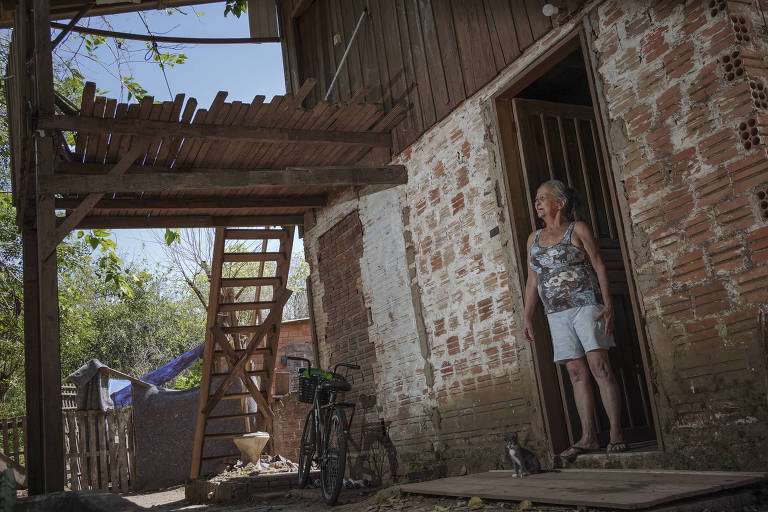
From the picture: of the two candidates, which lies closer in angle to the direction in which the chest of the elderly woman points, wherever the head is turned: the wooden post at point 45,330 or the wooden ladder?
the wooden post

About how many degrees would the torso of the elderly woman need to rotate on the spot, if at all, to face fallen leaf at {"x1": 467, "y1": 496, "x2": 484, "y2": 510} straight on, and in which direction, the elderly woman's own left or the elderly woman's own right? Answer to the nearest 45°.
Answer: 0° — they already face it

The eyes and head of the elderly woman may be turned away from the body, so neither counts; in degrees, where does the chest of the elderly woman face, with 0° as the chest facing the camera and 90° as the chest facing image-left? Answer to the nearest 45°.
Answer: approximately 45°

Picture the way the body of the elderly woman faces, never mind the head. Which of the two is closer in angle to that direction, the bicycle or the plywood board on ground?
the plywood board on ground

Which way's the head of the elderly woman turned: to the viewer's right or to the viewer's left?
to the viewer's left

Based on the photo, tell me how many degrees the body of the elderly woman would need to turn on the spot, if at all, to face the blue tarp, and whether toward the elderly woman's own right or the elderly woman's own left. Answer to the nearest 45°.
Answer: approximately 90° to the elderly woman's own right

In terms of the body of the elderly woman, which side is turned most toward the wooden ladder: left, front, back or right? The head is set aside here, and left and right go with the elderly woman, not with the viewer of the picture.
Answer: right

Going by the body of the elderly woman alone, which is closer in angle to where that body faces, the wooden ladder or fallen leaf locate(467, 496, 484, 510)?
the fallen leaf

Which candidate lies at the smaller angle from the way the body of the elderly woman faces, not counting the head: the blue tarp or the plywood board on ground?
the plywood board on ground

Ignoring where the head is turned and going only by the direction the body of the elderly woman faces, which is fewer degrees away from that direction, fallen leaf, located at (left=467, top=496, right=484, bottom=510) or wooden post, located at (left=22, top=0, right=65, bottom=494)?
the fallen leaf

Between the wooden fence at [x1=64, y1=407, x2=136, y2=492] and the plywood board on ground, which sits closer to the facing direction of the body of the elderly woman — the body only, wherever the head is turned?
the plywood board on ground

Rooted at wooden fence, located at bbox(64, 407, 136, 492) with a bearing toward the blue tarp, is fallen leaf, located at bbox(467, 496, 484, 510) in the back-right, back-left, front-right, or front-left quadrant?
back-right
